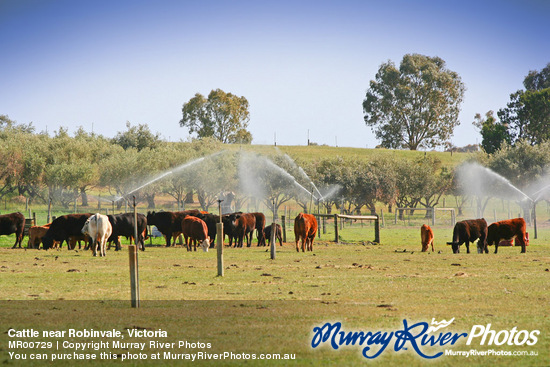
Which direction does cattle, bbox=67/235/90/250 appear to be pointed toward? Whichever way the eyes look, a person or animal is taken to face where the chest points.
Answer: to the viewer's left

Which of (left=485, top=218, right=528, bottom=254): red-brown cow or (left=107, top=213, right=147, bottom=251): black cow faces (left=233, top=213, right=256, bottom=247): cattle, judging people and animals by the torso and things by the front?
the red-brown cow

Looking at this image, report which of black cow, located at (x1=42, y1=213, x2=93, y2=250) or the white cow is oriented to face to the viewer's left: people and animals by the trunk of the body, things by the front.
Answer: the black cow

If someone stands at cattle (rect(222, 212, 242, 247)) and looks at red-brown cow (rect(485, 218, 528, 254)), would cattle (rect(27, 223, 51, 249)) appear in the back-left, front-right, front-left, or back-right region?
back-right

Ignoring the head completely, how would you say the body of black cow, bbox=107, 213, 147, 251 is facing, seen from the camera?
to the viewer's left

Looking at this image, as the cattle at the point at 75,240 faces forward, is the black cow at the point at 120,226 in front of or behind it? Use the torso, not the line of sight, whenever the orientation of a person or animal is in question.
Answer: behind

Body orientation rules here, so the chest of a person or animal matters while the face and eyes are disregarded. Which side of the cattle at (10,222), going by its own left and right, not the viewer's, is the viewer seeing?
left

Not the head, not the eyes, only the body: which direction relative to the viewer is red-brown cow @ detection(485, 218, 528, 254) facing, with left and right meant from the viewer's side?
facing to the left of the viewer

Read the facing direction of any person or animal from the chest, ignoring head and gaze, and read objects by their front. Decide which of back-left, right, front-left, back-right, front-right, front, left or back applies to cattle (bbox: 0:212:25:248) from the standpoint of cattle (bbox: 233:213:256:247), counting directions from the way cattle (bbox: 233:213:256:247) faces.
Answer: front-right

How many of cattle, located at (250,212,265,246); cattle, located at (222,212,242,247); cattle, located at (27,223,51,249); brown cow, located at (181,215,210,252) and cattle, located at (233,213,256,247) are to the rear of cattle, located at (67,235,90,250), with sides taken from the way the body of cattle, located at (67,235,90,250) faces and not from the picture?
4
